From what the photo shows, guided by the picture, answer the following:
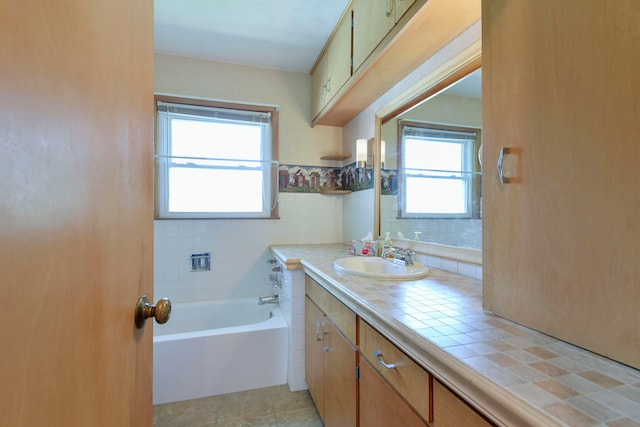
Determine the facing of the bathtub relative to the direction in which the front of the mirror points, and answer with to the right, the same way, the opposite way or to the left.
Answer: to the left

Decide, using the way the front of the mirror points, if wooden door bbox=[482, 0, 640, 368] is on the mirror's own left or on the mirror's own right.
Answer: on the mirror's own left

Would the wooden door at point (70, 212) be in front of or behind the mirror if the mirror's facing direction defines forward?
in front

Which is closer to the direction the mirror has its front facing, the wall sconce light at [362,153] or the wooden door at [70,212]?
the wooden door

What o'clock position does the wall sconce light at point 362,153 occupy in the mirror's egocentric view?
The wall sconce light is roughly at 3 o'clock from the mirror.

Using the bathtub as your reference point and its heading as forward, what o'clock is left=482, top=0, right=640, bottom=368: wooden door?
The wooden door is roughly at 11 o'clock from the bathtub.

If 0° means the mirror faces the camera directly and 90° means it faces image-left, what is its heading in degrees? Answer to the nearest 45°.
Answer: approximately 45°

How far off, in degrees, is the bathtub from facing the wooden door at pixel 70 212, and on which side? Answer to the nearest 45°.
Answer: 0° — it already faces it

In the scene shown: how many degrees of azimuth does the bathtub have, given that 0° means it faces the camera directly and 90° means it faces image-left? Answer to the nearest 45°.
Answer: approximately 0°
